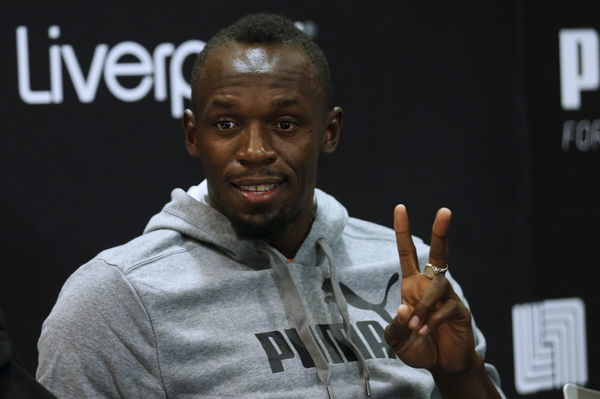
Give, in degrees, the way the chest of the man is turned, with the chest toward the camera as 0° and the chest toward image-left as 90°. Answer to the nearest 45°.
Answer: approximately 315°
